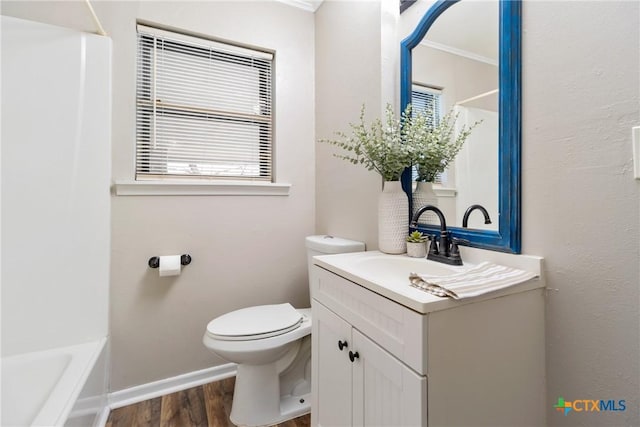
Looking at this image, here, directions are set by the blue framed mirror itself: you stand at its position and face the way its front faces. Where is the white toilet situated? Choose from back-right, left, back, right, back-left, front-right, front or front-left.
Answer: front-right

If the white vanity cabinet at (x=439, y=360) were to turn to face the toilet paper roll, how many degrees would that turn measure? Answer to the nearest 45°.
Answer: approximately 45° to its right

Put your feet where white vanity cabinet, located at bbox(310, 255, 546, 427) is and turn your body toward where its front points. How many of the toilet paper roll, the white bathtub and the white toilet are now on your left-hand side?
0

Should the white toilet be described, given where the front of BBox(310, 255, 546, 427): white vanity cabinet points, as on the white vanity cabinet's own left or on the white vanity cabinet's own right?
on the white vanity cabinet's own right

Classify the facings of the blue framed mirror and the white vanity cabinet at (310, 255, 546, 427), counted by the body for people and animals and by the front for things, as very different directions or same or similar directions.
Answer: same or similar directions

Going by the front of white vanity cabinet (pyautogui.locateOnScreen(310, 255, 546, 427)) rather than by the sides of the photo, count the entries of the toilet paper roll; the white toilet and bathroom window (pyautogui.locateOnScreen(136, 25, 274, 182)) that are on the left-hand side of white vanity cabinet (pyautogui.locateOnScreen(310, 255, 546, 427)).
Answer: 0

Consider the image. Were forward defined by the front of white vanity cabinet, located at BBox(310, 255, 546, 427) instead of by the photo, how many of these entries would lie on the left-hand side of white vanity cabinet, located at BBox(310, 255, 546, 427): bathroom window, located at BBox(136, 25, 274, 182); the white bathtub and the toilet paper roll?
0

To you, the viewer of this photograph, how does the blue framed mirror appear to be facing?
facing the viewer and to the left of the viewer

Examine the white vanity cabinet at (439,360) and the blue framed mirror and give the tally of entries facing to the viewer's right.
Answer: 0

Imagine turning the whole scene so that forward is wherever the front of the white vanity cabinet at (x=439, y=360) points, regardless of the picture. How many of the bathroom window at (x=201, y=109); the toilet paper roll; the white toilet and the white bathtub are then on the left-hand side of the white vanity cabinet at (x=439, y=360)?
0
